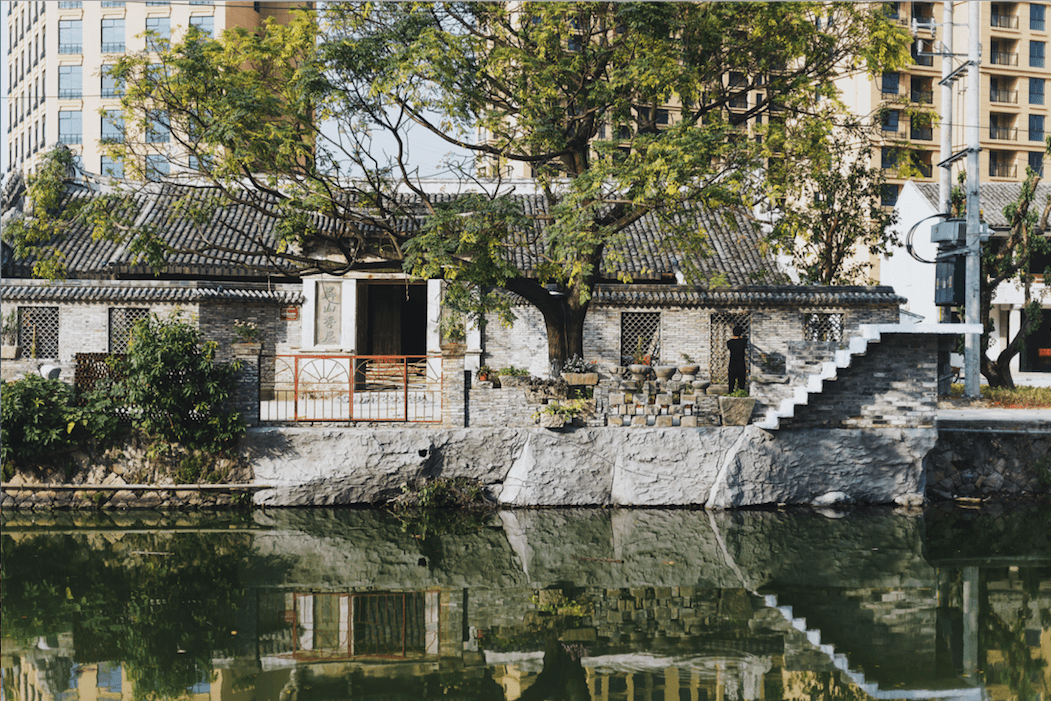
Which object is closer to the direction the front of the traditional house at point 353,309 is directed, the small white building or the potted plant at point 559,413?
the potted plant

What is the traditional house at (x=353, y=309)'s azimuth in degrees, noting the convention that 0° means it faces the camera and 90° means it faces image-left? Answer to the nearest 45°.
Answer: approximately 0°

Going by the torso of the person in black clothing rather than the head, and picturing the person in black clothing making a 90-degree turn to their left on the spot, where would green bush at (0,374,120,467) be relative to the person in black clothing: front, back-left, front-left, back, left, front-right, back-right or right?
front-left

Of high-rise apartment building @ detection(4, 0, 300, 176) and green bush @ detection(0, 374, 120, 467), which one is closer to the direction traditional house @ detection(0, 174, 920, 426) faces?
the green bush

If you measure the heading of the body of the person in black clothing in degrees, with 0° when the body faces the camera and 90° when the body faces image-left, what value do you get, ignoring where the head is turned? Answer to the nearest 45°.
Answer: approximately 180°

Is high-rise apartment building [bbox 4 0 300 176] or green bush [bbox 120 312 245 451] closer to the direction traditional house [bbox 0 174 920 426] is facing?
the green bush

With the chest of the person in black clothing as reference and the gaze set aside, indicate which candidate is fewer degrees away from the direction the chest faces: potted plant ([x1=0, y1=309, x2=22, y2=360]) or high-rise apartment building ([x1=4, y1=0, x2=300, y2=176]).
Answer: the high-rise apartment building

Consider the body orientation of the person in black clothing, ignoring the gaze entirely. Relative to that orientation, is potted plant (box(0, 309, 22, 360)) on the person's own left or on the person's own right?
on the person's own left

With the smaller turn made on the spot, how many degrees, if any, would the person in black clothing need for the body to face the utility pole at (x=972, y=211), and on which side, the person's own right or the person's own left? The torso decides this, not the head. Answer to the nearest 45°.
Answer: approximately 90° to the person's own right

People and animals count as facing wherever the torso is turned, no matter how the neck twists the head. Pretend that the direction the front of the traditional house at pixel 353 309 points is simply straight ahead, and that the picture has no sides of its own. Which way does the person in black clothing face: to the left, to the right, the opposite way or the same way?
the opposite way
